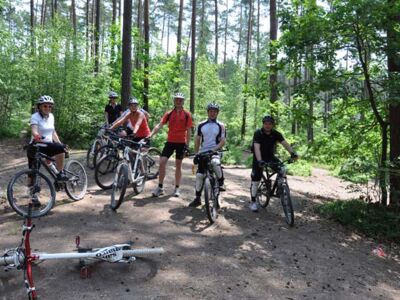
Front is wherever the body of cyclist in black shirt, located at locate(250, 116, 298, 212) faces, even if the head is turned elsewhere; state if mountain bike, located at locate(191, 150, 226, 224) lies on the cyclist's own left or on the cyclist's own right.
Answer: on the cyclist's own right

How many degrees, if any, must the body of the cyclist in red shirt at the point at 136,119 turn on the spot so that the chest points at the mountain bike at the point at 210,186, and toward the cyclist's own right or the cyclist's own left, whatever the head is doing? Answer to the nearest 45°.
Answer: approximately 90° to the cyclist's own left

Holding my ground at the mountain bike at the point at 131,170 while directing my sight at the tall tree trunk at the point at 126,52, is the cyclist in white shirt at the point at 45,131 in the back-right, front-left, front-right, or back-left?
back-left

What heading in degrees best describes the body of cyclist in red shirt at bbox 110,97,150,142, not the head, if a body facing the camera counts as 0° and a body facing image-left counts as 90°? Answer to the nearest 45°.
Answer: approximately 45°

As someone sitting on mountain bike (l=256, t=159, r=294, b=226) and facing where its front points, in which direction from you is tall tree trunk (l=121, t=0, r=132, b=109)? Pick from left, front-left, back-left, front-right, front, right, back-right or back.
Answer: back

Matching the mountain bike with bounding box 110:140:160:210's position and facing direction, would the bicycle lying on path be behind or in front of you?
in front

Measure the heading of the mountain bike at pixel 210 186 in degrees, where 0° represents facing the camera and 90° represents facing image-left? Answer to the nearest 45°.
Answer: approximately 0°

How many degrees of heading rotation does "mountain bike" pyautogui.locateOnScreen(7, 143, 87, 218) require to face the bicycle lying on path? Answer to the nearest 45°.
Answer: approximately 45° to its left
